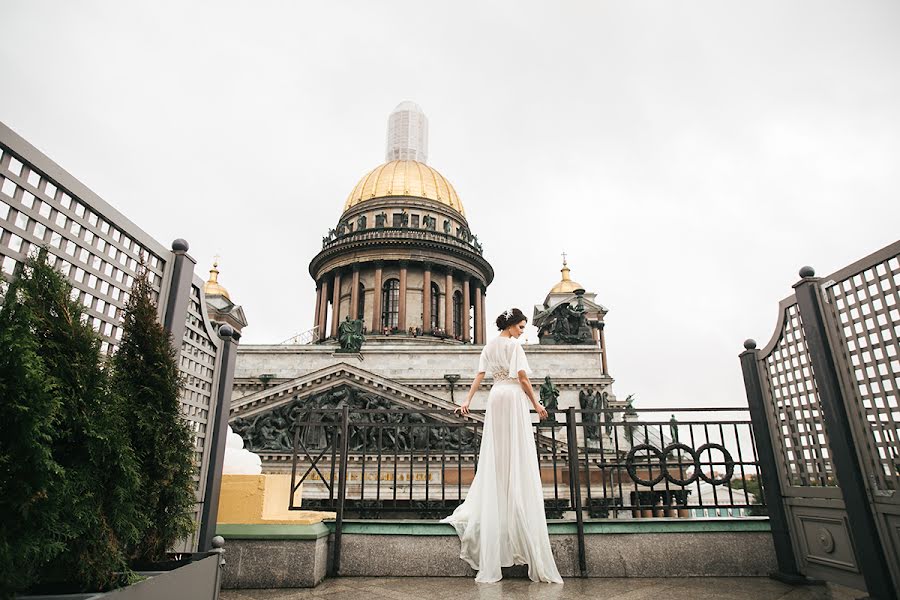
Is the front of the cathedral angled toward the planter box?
yes

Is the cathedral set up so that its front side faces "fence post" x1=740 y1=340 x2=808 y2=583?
yes

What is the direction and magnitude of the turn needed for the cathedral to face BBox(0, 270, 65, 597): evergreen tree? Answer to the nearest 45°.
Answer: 0° — it already faces it

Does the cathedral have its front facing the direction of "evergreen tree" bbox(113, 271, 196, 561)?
yes

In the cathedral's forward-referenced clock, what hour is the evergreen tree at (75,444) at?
The evergreen tree is roughly at 12 o'clock from the cathedral.

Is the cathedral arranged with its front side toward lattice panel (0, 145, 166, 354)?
yes

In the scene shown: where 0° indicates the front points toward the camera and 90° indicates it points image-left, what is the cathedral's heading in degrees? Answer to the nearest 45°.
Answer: approximately 0°

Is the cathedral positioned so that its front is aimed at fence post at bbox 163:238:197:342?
yes

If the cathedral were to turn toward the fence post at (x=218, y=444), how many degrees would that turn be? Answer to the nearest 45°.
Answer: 0° — it already faces it

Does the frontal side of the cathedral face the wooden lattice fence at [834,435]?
yes
